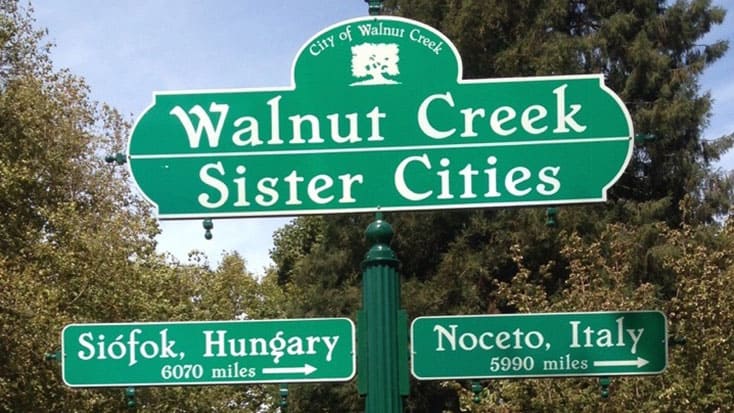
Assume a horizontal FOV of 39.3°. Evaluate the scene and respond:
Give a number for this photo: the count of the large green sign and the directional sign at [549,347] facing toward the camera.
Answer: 2

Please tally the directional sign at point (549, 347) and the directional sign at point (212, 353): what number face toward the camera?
2

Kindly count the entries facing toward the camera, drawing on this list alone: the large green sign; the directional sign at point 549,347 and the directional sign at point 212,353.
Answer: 3

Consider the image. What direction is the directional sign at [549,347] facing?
toward the camera

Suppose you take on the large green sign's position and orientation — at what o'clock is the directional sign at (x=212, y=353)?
The directional sign is roughly at 4 o'clock from the large green sign.

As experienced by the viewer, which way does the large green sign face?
facing the viewer

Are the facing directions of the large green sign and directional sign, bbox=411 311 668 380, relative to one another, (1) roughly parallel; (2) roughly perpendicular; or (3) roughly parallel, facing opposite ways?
roughly parallel

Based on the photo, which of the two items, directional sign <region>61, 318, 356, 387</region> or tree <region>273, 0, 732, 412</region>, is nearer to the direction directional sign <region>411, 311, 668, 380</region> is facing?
the directional sign

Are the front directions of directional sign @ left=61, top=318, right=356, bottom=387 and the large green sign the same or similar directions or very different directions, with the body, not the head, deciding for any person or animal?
same or similar directions

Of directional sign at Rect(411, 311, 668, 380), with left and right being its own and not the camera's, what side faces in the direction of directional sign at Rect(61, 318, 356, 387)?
right

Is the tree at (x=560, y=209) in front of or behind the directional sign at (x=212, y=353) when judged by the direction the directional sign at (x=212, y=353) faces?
behind

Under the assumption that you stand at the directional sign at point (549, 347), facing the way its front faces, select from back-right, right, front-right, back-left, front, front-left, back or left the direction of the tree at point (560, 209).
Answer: back
